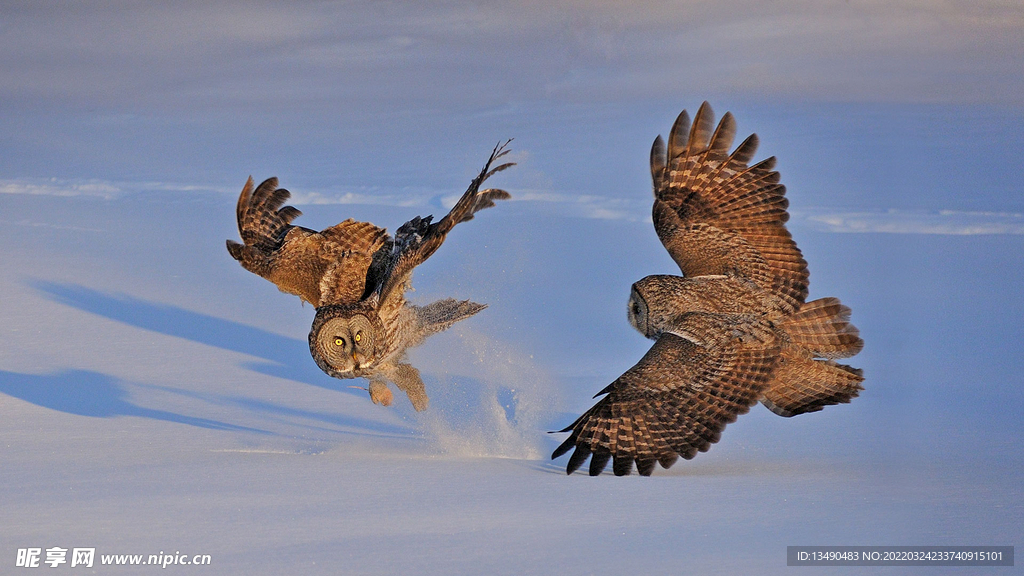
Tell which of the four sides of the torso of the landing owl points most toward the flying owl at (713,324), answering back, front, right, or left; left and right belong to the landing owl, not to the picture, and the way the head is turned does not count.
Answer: left

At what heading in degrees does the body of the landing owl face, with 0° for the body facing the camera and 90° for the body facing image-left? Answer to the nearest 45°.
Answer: approximately 45°
